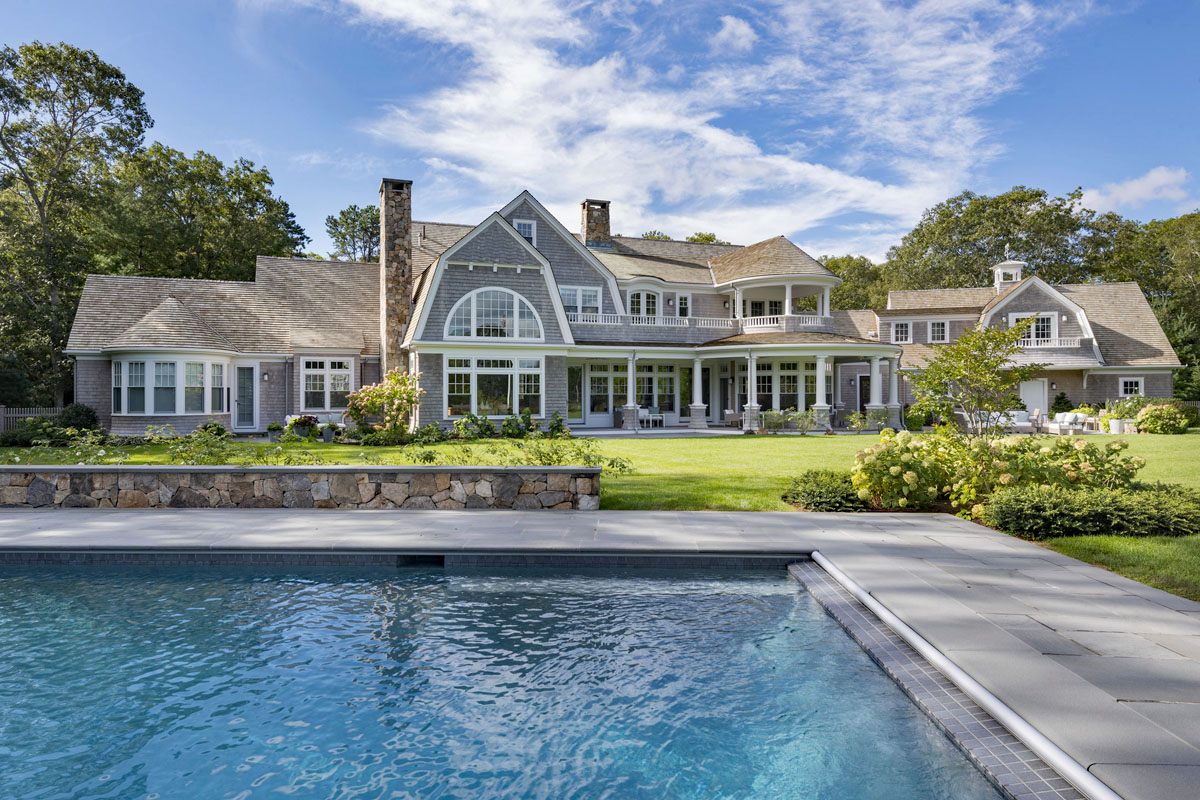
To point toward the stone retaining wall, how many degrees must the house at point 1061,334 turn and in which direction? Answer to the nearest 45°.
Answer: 0° — it already faces it

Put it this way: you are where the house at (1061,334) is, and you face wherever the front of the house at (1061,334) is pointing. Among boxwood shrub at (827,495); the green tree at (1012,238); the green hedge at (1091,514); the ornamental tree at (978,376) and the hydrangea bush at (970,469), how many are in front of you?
4

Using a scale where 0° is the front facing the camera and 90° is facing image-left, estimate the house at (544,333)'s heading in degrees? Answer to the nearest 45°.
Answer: approximately 0°

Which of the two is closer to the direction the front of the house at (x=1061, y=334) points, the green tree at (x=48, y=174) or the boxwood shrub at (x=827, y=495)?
the boxwood shrub

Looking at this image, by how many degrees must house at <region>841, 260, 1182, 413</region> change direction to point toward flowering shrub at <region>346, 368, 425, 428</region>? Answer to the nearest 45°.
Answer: approximately 45° to its right

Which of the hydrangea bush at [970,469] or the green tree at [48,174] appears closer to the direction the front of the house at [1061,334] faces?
the hydrangea bush

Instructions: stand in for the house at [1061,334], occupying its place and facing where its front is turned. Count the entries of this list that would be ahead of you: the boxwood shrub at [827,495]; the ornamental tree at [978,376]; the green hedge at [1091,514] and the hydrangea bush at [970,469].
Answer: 4
